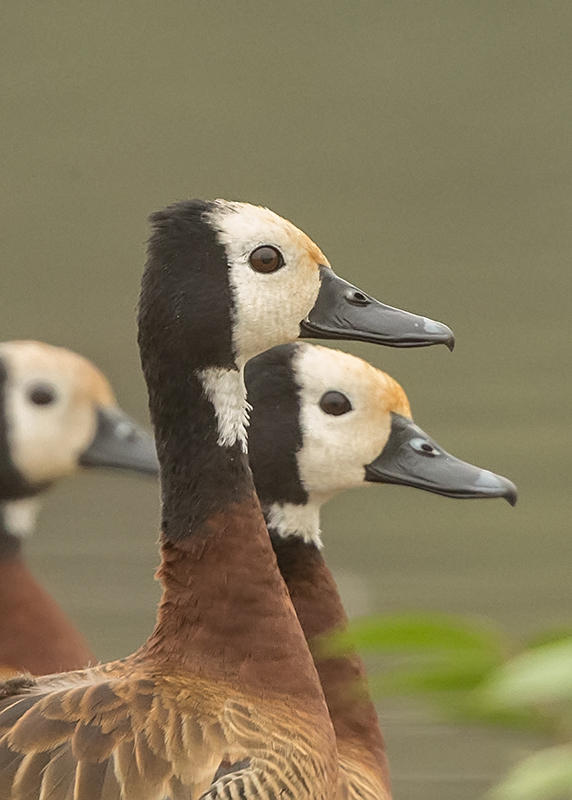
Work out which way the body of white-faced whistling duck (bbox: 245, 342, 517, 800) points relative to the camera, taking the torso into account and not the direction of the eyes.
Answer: to the viewer's right

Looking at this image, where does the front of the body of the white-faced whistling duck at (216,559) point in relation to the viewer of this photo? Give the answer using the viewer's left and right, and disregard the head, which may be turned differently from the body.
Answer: facing to the right of the viewer

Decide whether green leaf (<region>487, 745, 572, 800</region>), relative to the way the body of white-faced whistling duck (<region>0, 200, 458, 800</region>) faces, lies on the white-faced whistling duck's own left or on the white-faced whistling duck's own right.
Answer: on the white-faced whistling duck's own right

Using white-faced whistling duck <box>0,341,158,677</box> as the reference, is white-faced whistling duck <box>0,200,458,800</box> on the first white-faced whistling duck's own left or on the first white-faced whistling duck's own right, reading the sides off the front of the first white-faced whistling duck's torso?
on the first white-faced whistling duck's own right

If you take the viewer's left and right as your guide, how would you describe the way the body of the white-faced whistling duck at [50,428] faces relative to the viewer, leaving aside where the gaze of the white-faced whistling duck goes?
facing to the right of the viewer

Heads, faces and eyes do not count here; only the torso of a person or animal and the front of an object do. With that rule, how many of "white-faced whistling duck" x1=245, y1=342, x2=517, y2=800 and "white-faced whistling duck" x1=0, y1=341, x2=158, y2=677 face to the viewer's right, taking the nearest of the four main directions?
2

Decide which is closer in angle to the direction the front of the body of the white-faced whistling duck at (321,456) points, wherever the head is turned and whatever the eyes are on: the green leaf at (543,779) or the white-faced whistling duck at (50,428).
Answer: the green leaf
